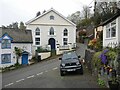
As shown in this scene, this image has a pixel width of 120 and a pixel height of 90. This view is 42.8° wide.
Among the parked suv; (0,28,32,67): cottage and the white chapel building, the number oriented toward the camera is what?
3

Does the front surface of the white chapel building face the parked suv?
yes

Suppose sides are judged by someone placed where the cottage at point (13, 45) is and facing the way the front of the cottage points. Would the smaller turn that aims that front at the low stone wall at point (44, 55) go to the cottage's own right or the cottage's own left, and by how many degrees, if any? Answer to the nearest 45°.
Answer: approximately 90° to the cottage's own left

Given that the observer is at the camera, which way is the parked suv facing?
facing the viewer

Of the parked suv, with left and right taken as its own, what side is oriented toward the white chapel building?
back

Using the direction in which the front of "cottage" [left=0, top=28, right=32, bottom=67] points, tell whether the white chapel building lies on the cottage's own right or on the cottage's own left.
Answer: on the cottage's own left

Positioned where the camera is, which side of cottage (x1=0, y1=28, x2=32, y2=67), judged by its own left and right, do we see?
front

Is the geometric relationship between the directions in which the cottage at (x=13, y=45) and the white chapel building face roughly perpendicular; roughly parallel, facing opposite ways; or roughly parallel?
roughly parallel

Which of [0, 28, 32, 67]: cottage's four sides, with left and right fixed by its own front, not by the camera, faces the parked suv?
front

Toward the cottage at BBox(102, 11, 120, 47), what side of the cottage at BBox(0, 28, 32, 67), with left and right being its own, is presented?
front

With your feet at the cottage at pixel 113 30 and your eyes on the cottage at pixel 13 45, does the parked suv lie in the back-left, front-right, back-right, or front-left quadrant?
front-left
